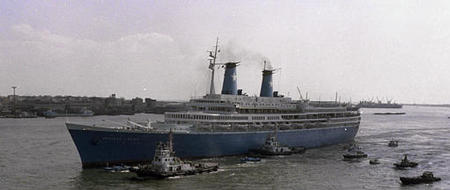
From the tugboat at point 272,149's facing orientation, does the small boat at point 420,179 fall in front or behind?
behind

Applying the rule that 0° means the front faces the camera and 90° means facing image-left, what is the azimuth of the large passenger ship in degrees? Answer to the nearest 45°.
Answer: approximately 45°

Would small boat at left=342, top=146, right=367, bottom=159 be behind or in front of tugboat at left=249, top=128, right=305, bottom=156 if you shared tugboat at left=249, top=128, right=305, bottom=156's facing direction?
behind

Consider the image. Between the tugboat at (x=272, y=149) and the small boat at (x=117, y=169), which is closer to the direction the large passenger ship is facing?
the small boat

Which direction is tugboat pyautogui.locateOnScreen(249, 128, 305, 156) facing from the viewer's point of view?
to the viewer's left
